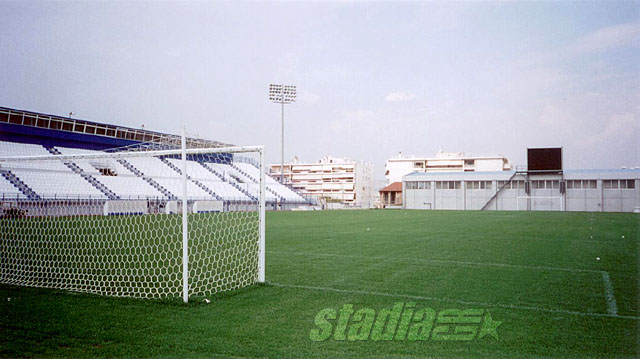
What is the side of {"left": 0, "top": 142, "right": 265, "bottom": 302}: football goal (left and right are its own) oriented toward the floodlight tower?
front

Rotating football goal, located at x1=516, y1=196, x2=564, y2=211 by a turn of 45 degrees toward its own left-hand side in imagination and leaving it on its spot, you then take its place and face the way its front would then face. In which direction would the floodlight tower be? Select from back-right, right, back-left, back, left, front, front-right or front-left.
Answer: back-right

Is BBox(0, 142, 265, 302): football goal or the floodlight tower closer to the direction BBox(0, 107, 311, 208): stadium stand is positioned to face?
the football goal

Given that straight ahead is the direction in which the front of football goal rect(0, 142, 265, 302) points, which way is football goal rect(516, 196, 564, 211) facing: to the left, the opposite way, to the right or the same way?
the opposite way

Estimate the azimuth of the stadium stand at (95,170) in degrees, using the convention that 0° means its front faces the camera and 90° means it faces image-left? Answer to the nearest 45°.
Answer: approximately 315°

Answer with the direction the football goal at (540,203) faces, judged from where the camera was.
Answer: facing the viewer

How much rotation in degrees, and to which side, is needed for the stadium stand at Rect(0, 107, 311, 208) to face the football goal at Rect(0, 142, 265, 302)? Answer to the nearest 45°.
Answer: approximately 45° to its right

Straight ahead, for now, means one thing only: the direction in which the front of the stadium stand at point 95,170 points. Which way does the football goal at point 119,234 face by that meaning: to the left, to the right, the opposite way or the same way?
to the left

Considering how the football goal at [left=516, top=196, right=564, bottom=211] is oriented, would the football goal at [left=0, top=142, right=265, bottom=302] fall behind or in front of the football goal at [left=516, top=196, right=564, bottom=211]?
in front

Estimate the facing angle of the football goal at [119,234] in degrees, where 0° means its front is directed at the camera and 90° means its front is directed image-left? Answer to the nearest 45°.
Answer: approximately 225°

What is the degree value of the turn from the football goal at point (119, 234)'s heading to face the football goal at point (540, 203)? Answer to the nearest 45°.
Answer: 0° — it already faces it
